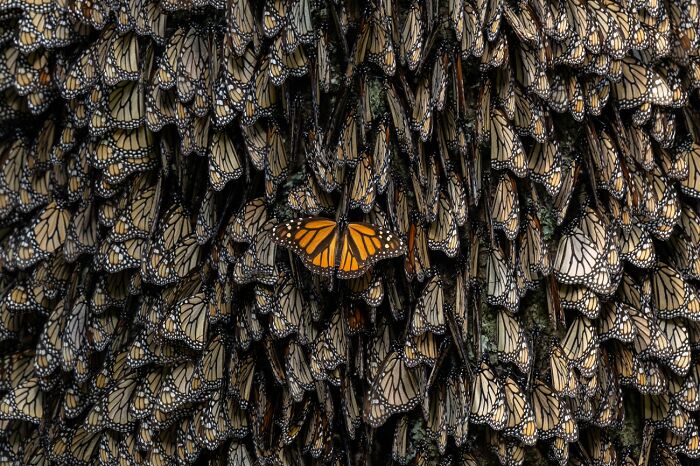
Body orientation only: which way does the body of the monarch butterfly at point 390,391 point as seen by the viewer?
to the viewer's left

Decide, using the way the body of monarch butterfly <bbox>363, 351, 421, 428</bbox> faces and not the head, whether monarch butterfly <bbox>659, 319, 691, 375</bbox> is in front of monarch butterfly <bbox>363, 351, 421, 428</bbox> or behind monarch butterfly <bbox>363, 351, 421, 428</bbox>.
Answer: behind

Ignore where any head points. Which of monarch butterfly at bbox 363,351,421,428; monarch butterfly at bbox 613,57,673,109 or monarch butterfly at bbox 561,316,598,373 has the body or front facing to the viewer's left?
monarch butterfly at bbox 363,351,421,428

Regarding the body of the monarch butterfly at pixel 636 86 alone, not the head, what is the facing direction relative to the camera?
to the viewer's right
